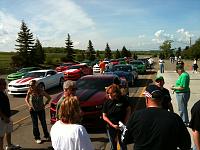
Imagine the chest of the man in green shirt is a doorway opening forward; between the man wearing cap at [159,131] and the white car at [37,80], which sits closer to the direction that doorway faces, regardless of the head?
the white car

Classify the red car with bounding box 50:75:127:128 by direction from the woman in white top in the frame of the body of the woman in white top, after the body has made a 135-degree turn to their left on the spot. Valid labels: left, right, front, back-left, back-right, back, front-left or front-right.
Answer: back-right

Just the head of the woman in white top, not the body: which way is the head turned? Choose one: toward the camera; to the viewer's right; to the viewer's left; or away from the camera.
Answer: away from the camera

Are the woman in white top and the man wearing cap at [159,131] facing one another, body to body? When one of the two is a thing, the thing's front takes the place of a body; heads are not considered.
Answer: no

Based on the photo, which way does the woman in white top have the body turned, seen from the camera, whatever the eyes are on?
away from the camera

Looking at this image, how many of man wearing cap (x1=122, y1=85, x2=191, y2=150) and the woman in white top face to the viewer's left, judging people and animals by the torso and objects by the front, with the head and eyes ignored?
0

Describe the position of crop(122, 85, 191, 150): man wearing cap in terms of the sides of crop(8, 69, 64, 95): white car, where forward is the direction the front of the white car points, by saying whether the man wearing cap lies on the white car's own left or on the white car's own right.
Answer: on the white car's own left

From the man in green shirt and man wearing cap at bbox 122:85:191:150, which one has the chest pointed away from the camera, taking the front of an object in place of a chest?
the man wearing cap

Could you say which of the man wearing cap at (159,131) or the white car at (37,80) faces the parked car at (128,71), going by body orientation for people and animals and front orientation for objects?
the man wearing cap

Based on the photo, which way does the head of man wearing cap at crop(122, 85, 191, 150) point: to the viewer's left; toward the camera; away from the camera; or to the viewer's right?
away from the camera

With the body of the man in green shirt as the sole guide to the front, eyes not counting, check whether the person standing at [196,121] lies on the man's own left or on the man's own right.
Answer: on the man's own left

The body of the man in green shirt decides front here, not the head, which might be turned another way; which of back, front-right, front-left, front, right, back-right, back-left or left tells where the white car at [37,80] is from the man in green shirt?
front-right

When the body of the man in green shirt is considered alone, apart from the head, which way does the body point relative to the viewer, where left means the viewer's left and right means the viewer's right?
facing to the left of the viewer

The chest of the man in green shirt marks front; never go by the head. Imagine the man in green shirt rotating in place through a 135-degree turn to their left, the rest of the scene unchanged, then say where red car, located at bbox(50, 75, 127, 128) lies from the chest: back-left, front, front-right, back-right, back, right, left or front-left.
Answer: back-right

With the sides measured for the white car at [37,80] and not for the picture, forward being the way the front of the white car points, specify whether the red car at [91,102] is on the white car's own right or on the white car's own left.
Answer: on the white car's own left

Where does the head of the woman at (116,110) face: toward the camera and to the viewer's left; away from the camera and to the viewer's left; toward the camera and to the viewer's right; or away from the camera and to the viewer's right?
toward the camera and to the viewer's left

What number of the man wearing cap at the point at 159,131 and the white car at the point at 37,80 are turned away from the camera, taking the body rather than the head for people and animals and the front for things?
1

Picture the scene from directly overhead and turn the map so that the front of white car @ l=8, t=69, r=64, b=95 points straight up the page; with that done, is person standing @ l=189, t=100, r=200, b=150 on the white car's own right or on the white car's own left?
on the white car's own left

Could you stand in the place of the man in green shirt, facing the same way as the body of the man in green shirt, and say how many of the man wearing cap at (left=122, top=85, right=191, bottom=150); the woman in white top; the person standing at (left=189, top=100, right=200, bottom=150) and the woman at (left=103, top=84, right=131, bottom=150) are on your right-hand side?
0

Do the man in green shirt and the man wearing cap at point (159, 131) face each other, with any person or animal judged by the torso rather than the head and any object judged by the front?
no

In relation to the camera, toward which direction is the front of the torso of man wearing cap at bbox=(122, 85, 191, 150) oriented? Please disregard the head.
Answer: away from the camera
